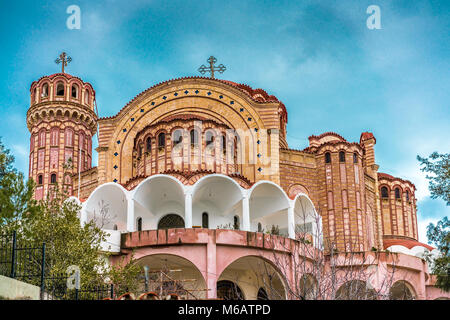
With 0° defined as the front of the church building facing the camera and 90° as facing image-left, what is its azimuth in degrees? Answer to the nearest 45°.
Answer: approximately 0°

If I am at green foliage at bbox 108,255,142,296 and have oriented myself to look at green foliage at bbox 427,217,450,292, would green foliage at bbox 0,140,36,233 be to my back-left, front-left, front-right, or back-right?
back-right

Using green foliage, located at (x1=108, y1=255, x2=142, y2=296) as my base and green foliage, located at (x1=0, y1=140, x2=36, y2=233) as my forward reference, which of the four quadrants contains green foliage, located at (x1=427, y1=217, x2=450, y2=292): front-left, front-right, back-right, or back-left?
back-left
